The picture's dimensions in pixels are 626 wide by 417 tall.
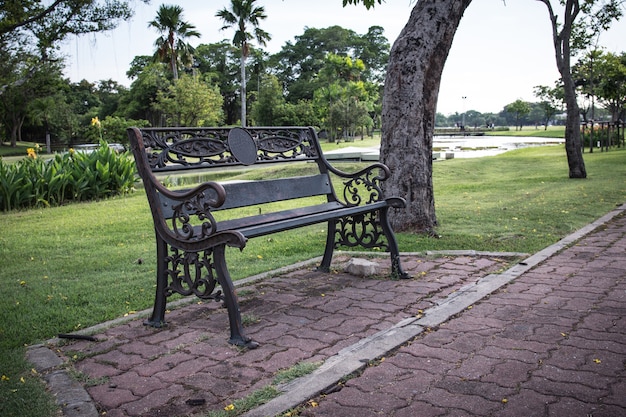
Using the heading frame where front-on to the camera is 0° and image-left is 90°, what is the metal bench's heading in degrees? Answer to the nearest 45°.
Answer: approximately 315°

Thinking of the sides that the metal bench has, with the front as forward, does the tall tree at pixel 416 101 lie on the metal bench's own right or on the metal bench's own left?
on the metal bench's own left

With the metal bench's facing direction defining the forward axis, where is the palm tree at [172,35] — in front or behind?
behind

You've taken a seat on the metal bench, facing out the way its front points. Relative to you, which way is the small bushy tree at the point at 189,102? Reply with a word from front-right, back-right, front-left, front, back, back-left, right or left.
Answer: back-left

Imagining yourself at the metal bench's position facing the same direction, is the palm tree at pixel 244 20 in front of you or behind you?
behind

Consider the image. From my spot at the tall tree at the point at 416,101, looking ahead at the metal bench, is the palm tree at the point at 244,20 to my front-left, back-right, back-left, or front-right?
back-right
